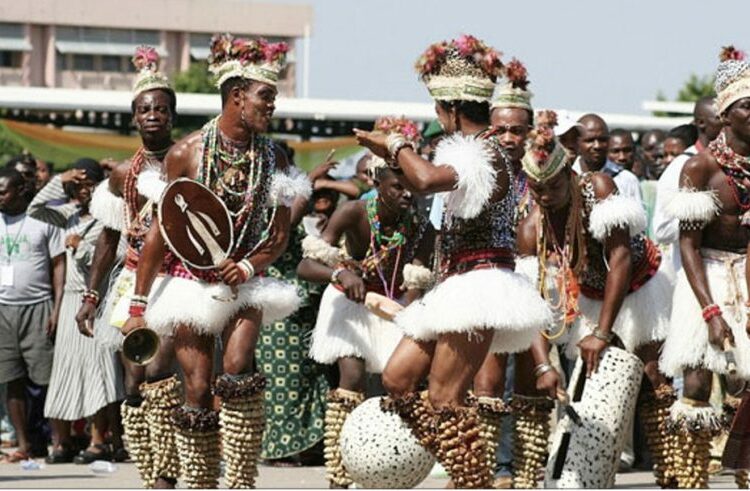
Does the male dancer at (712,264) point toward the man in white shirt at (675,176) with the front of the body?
no

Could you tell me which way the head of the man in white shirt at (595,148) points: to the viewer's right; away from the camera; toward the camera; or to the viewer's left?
toward the camera

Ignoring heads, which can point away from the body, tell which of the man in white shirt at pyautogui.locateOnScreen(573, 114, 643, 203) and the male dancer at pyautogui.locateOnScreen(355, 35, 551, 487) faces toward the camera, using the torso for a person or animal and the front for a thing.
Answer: the man in white shirt

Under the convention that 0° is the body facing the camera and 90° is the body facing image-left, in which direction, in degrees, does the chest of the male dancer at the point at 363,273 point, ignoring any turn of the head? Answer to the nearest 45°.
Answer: approximately 315°

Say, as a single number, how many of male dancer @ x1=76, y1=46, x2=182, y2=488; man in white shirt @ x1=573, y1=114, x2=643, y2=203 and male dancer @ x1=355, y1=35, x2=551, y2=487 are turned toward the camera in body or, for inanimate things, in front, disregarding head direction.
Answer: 2

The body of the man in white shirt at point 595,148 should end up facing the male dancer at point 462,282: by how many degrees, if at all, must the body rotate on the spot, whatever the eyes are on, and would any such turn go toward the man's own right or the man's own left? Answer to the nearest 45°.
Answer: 0° — they already face them

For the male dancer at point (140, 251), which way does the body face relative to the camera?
toward the camera

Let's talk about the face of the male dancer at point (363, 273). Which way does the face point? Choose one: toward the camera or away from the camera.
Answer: toward the camera

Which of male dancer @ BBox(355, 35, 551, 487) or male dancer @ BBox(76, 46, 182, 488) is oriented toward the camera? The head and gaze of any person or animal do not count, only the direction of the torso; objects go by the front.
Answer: male dancer @ BBox(76, 46, 182, 488)

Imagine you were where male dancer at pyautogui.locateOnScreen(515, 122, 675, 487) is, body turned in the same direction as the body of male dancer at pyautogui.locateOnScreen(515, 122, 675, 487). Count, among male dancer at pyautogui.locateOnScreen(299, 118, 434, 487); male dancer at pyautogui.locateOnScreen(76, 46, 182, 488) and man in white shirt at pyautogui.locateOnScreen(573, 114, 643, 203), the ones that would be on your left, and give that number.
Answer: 0

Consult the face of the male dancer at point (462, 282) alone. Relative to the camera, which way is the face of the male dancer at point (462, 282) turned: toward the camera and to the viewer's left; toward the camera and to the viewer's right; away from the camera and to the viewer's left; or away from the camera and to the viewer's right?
away from the camera and to the viewer's left

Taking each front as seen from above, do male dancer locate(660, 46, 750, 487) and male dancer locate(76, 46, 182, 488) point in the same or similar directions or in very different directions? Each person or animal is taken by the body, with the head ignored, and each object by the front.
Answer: same or similar directions

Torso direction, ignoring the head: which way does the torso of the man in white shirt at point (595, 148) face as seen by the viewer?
toward the camera

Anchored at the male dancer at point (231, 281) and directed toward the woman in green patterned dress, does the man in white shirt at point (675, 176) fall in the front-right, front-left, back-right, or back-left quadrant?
front-right

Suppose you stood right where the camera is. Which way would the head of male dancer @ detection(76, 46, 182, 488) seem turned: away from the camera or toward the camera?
toward the camera

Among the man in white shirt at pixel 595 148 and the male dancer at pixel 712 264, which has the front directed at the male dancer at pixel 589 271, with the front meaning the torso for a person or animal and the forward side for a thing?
the man in white shirt

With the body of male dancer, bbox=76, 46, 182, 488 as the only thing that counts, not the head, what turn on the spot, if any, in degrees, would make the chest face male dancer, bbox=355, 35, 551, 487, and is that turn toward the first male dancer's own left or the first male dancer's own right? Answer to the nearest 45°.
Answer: approximately 45° to the first male dancer's own left

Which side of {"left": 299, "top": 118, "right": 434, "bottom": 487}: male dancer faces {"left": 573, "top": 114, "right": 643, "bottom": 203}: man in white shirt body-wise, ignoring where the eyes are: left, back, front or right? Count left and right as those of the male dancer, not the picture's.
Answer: left
